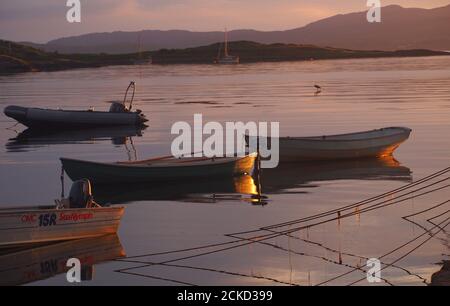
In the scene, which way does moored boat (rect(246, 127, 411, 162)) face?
to the viewer's right

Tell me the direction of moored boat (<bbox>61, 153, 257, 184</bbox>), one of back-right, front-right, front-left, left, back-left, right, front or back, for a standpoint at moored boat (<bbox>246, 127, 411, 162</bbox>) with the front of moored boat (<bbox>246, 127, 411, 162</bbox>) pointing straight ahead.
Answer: back-right

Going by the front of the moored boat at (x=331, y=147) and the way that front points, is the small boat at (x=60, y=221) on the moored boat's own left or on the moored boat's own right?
on the moored boat's own right
